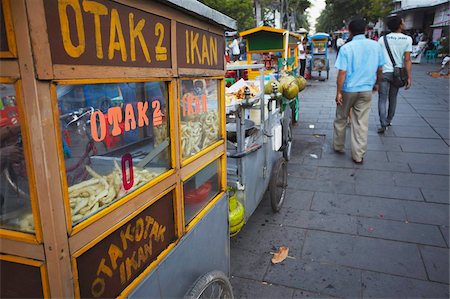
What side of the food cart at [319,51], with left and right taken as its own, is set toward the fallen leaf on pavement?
front

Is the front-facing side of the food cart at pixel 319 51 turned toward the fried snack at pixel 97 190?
yes

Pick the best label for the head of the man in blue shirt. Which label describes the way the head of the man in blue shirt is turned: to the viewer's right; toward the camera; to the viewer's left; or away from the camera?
away from the camera

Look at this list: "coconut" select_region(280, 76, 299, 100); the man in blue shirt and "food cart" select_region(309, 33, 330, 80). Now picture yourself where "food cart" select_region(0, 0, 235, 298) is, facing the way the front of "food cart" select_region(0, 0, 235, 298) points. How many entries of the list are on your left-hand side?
3

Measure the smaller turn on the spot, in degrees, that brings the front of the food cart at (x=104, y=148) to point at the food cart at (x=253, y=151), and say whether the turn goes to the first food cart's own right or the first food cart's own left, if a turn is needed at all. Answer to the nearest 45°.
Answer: approximately 90° to the first food cart's own left

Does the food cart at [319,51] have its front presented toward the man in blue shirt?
yes

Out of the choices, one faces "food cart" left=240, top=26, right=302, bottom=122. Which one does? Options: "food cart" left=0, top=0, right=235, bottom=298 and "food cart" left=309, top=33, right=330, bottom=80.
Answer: "food cart" left=309, top=33, right=330, bottom=80

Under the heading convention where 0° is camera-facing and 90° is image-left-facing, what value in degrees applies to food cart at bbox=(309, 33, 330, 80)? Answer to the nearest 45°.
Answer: approximately 0°

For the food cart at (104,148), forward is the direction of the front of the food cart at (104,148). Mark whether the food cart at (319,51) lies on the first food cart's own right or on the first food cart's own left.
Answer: on the first food cart's own left

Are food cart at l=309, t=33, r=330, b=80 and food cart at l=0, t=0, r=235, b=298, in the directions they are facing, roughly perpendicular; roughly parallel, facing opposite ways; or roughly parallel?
roughly perpendicular

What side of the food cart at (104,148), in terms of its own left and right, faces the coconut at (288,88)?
left

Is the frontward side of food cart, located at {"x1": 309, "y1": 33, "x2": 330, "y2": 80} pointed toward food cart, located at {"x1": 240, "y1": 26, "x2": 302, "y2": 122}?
yes

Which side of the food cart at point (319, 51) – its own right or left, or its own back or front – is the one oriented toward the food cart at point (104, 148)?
front

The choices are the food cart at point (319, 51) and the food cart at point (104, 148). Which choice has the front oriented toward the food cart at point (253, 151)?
the food cart at point (319, 51)

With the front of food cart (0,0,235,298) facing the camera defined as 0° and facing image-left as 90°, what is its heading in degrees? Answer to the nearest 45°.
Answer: approximately 315°

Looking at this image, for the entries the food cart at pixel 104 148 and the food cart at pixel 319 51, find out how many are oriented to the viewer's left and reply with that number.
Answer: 0
